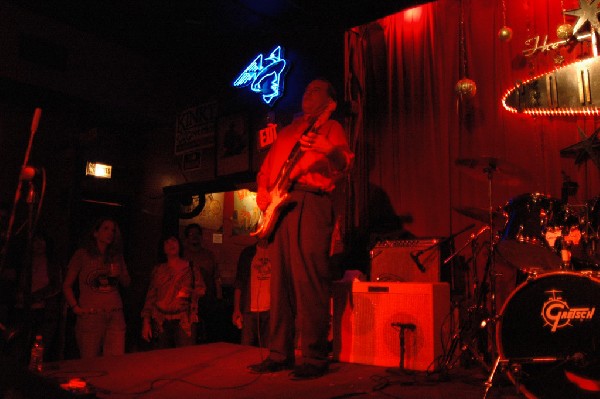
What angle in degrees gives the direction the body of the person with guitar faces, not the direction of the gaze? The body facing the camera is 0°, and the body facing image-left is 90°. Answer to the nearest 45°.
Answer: approximately 45°

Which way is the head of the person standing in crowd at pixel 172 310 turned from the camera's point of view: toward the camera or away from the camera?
toward the camera

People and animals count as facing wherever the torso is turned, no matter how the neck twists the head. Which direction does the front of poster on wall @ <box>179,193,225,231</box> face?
toward the camera

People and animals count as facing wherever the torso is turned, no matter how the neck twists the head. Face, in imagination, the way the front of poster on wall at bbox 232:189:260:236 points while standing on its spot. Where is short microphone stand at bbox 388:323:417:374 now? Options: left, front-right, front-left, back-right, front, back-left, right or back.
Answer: front

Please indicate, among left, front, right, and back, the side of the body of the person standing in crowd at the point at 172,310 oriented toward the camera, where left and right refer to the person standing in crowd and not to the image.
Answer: front

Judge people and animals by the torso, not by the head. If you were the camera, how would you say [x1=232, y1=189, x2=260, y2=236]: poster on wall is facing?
facing the viewer

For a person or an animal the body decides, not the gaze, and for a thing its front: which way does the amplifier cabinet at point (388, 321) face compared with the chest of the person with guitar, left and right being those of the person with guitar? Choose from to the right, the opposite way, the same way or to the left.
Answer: the same way

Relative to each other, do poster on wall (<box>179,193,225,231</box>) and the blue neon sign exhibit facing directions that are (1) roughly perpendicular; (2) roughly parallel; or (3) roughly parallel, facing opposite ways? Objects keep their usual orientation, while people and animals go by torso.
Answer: roughly parallel

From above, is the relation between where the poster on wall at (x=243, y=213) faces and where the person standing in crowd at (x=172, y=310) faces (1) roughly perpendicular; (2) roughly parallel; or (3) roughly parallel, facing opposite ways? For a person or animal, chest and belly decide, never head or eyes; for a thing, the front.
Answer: roughly parallel

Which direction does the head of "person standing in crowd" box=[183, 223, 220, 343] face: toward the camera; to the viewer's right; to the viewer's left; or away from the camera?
toward the camera

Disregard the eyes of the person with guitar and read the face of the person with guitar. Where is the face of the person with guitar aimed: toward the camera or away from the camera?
toward the camera

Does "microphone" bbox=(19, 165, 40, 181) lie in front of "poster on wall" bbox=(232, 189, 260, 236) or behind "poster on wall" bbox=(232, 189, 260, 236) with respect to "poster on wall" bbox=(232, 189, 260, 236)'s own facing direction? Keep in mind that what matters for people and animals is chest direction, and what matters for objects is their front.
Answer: in front
